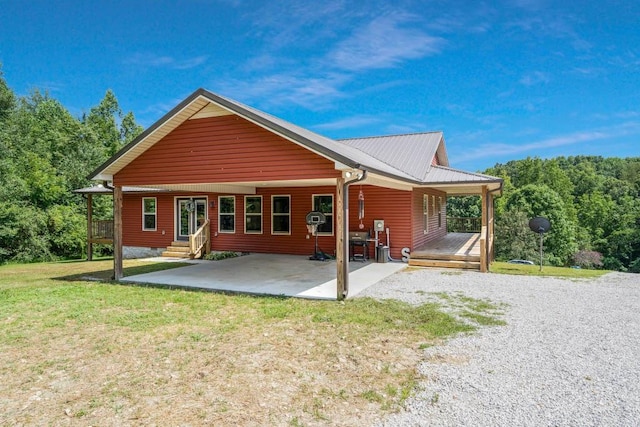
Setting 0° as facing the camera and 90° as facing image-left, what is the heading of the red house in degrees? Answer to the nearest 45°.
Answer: approximately 0°

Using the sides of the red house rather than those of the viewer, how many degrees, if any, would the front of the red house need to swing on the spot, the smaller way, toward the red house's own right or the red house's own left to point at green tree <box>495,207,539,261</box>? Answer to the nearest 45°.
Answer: approximately 135° to the red house's own left

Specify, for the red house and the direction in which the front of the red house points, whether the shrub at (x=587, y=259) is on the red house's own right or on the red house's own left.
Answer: on the red house's own left

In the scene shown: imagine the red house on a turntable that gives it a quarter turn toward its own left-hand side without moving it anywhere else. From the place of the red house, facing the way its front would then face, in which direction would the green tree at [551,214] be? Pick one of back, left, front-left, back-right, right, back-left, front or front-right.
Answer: front-left
